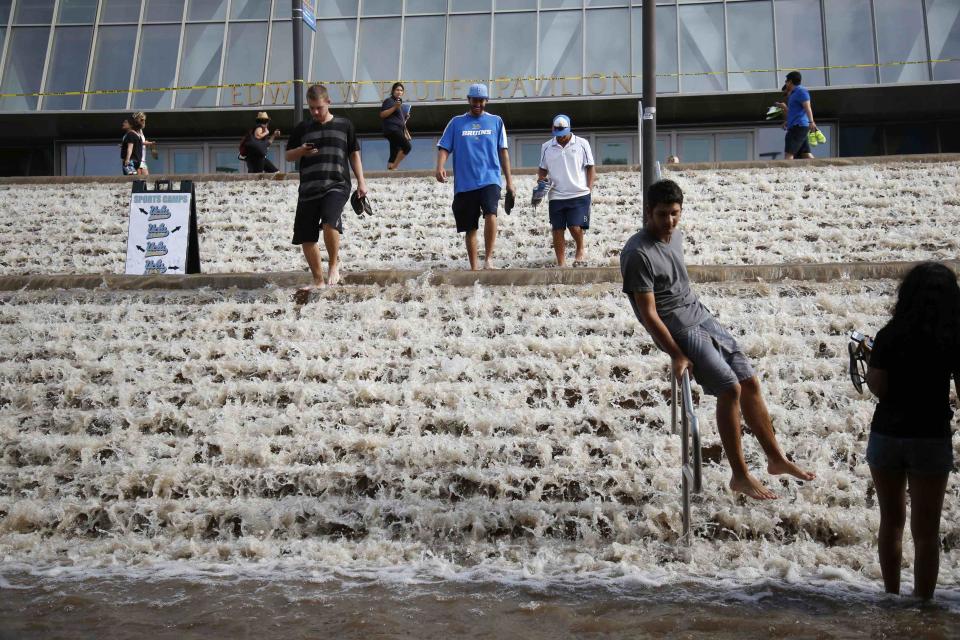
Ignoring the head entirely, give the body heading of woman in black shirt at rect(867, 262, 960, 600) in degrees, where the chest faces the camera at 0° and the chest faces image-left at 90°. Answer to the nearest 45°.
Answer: approximately 180°

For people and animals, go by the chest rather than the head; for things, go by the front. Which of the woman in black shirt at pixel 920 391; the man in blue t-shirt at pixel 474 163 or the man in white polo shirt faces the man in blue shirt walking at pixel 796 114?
the woman in black shirt

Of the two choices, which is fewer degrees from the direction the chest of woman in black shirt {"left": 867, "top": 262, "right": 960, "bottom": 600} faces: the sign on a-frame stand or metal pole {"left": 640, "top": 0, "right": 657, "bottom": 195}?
the metal pole

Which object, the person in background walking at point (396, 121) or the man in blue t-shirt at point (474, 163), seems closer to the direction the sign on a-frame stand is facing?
the man in blue t-shirt

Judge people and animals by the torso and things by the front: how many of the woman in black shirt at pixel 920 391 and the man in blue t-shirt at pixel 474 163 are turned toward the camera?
1

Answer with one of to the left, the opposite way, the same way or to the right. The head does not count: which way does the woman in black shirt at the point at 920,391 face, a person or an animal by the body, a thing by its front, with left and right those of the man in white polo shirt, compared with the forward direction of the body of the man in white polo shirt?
the opposite way

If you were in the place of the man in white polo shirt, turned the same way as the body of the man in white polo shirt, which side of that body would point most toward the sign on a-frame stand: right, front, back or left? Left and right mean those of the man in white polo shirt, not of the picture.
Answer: right

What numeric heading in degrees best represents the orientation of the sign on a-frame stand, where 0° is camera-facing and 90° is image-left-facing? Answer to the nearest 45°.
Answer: approximately 0°

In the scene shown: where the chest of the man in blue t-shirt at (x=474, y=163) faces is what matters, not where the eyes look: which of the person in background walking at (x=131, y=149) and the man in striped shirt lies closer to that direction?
the man in striped shirt
